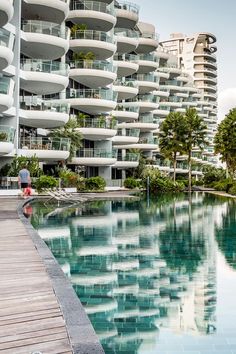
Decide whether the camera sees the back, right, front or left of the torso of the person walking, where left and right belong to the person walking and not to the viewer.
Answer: back

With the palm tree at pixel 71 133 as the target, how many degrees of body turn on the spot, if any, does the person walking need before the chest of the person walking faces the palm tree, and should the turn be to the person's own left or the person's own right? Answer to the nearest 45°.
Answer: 0° — they already face it
